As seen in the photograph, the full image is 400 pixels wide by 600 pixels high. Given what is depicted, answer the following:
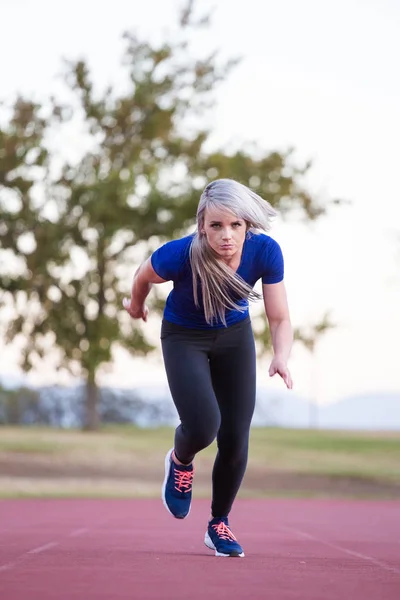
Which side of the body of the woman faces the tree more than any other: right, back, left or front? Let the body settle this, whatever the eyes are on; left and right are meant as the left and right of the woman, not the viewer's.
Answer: back

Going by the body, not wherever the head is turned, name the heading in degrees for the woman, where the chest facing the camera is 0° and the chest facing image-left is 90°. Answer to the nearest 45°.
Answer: approximately 0°
